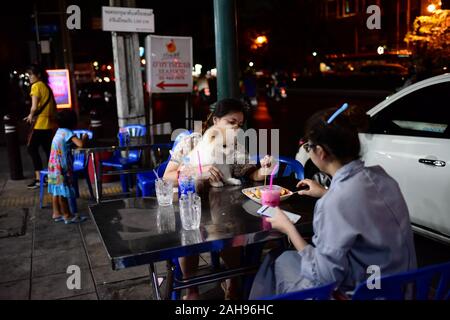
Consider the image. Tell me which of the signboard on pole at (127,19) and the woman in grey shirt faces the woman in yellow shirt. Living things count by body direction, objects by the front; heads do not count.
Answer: the woman in grey shirt

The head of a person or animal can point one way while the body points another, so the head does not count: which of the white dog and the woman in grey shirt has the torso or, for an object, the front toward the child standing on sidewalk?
the woman in grey shirt

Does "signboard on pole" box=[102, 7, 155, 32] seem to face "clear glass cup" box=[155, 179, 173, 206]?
yes

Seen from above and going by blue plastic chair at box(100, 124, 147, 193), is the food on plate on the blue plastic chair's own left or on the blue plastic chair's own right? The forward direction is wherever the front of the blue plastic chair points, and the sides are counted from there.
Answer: on the blue plastic chair's own left

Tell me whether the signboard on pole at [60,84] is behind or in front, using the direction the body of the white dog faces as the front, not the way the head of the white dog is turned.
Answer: behind

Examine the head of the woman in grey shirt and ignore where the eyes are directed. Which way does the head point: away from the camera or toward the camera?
away from the camera

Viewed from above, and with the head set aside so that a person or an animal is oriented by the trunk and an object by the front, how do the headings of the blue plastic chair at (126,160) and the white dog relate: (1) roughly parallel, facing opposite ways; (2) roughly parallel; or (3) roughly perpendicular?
roughly perpendicular

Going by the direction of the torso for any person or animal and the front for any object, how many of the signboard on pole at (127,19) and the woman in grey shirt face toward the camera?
1

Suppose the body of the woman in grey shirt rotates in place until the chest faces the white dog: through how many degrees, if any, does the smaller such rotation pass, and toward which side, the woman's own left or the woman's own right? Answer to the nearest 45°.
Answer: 0° — they already face it

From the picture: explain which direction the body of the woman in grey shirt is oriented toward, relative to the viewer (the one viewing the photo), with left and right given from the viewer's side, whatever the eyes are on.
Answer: facing away from the viewer and to the left of the viewer

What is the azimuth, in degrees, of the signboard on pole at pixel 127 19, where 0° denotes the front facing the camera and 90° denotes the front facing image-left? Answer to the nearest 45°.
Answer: approximately 0°

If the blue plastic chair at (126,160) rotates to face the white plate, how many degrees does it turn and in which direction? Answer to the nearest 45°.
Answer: approximately 45° to its left

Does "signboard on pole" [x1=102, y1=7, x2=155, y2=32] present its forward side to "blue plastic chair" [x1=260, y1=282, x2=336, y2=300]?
yes
